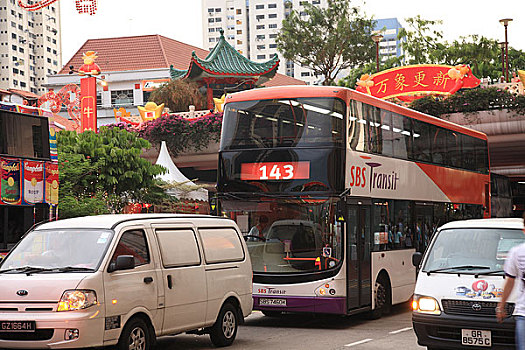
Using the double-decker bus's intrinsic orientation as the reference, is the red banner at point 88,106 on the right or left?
on its right

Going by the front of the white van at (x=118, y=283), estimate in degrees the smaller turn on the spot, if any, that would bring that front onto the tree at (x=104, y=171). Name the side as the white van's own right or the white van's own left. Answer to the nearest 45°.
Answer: approximately 135° to the white van's own right

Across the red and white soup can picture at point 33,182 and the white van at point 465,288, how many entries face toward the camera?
2

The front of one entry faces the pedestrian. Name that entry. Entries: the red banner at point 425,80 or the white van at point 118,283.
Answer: the red banner

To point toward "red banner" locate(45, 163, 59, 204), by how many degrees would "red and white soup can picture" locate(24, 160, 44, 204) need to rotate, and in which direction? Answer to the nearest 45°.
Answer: approximately 135° to its left

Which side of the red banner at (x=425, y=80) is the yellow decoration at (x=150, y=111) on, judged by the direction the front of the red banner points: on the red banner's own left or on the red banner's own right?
on the red banner's own right

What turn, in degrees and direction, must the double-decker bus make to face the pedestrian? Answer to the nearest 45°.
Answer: approximately 45° to its left

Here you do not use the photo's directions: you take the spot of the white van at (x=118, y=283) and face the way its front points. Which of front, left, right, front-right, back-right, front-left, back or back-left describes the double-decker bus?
back

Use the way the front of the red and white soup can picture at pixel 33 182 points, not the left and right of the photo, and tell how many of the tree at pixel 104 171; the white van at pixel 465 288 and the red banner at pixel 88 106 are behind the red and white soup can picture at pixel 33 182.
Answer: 2

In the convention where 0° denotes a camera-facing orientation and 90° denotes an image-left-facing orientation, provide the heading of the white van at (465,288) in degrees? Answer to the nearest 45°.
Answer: approximately 0°

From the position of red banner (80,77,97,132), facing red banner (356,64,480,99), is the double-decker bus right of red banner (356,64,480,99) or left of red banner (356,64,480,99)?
right
